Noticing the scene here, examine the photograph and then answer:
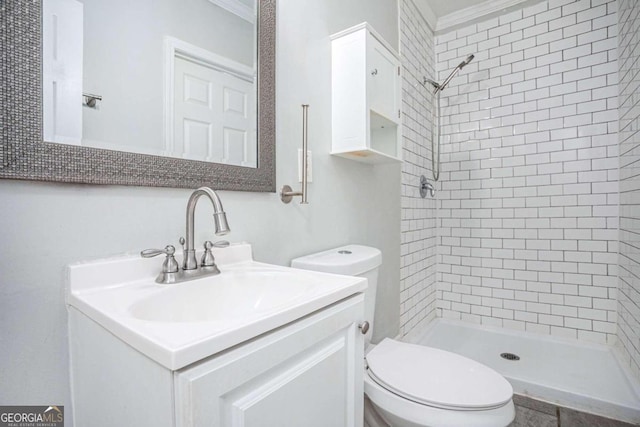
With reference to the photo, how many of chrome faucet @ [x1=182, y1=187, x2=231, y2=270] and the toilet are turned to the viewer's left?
0

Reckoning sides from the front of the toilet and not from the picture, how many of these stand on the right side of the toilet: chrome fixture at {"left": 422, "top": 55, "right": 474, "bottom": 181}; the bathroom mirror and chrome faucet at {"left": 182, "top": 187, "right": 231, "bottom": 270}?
2

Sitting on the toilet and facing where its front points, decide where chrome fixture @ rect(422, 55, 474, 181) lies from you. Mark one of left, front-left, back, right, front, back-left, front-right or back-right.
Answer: back-left

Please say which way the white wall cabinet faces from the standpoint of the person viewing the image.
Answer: facing the viewer and to the right of the viewer

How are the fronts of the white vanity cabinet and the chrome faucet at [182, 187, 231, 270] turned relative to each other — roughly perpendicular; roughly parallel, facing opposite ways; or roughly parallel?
roughly parallel

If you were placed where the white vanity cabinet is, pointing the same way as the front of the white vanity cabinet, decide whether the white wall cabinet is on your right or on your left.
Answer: on your left

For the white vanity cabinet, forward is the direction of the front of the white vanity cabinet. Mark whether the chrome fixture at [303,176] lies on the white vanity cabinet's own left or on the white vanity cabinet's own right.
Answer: on the white vanity cabinet's own left

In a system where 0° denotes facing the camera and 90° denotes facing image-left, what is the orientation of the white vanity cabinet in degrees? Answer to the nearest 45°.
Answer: approximately 315°

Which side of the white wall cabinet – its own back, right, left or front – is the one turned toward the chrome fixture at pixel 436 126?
left

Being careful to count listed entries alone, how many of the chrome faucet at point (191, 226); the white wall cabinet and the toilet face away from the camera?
0

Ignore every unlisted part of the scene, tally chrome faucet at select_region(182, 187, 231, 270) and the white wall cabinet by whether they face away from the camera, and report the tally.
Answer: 0

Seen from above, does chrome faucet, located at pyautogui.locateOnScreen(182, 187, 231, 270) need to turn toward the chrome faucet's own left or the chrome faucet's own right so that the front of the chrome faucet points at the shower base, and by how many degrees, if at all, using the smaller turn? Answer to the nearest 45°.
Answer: approximately 45° to the chrome faucet's own left

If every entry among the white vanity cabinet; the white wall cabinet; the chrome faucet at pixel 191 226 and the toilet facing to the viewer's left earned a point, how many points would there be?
0

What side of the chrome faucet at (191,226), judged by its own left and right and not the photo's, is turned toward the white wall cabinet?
left

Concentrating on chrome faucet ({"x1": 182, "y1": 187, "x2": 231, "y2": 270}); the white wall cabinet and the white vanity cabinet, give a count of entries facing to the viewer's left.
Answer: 0

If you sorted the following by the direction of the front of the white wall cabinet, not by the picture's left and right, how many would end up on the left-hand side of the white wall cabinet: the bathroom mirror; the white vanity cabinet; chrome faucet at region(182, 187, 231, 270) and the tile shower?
1
